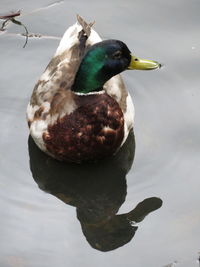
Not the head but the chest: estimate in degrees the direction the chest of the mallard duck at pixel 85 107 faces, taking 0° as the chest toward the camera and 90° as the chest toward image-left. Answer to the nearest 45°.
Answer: approximately 0°
